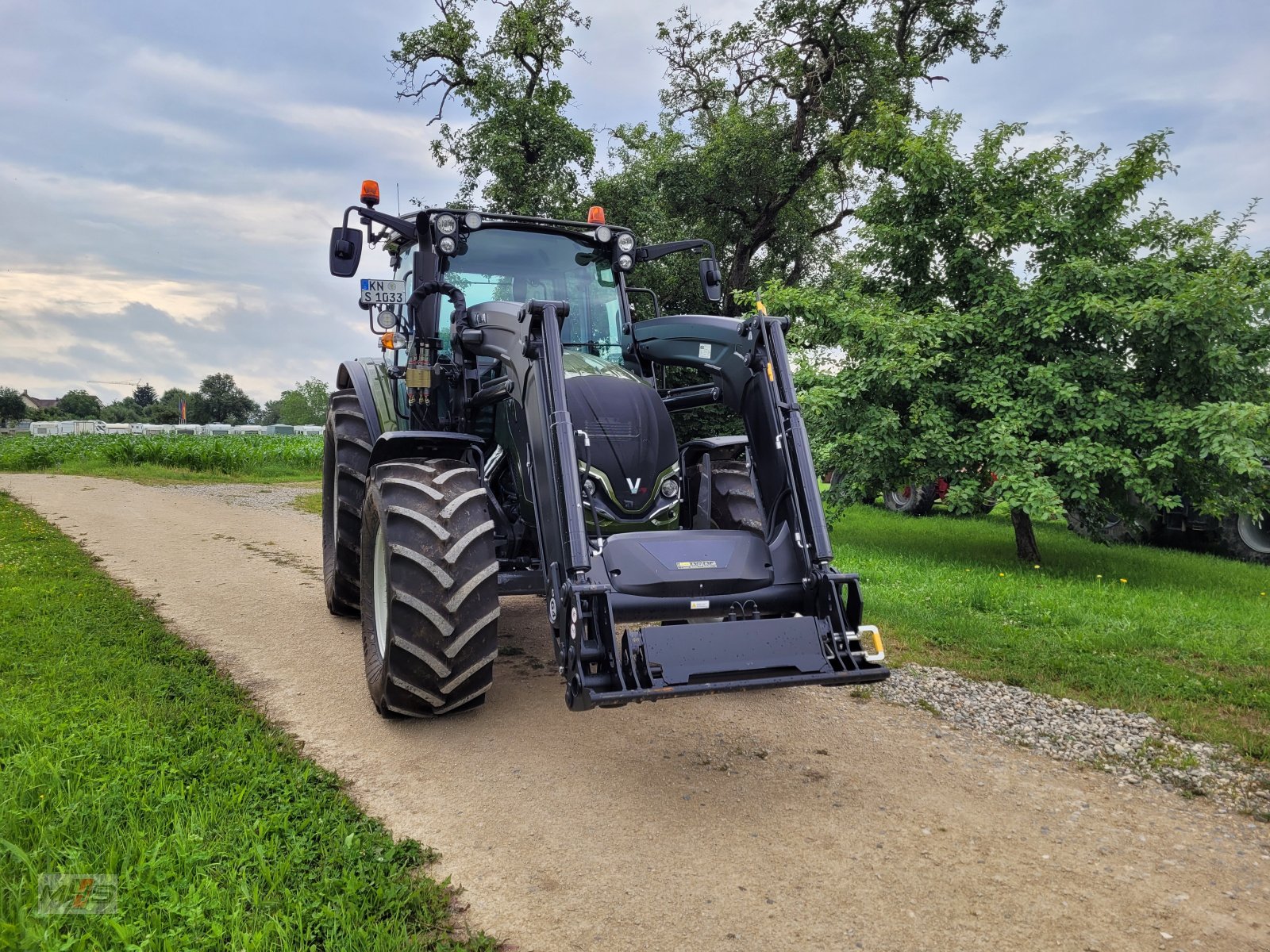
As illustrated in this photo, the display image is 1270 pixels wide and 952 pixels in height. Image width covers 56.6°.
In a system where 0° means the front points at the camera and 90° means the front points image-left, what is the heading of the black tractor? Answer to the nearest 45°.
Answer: approximately 315°

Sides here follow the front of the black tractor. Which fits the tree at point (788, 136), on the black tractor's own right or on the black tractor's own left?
on the black tractor's own left
